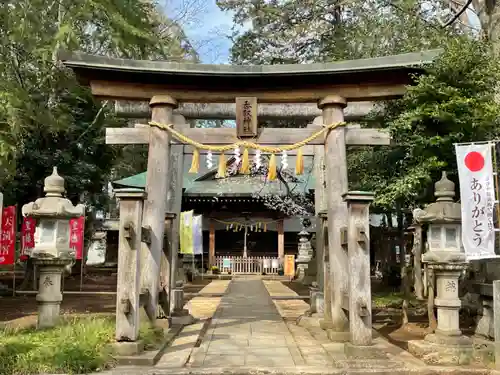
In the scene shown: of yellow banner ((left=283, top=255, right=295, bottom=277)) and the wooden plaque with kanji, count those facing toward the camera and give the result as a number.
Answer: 2

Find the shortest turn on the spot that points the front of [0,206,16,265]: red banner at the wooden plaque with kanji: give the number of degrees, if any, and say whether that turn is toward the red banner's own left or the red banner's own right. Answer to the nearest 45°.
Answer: approximately 45° to the red banner's own left

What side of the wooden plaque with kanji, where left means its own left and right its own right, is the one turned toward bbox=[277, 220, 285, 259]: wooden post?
back

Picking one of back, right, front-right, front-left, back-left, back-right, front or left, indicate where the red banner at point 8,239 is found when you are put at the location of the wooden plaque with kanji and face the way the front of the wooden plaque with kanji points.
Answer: back-right

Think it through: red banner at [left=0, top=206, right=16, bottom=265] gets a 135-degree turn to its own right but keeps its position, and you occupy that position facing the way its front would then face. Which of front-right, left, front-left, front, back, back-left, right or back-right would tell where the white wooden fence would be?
right

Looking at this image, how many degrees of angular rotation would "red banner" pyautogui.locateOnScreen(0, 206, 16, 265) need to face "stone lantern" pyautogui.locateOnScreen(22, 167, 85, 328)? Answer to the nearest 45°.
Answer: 0° — it already faces it

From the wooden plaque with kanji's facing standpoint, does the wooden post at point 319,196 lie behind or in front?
behind

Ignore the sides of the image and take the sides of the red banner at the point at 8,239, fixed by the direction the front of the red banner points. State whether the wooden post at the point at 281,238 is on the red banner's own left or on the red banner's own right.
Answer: on the red banner's own left
